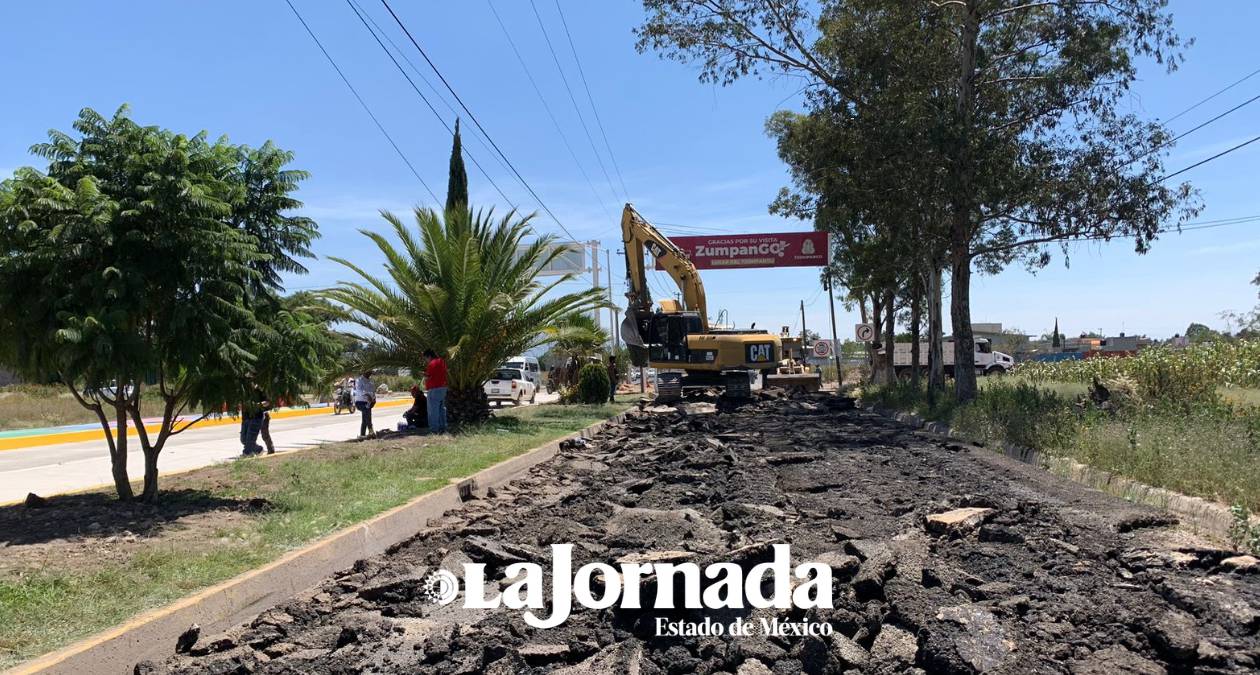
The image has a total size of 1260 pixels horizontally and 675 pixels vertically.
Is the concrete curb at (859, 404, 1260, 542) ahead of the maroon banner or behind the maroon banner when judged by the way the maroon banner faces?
ahead

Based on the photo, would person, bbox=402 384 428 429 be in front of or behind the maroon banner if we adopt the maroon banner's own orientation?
in front

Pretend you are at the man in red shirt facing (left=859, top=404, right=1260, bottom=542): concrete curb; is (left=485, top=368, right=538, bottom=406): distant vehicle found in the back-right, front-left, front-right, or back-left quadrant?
back-left

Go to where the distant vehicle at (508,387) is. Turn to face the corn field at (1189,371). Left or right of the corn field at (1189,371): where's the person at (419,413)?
right

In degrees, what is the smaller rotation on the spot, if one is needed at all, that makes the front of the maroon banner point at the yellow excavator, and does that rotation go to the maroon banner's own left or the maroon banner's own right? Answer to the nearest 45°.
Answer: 0° — it already faces it

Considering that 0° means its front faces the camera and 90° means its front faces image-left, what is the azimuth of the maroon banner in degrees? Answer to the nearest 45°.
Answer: approximately 0°

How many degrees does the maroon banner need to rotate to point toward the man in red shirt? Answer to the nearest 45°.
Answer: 0° — it already faces them
